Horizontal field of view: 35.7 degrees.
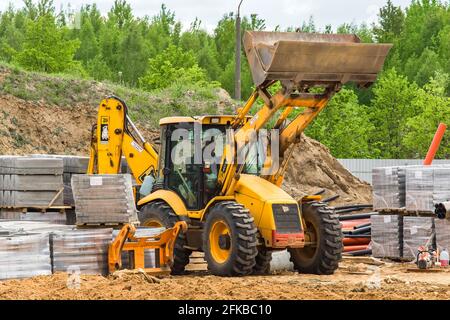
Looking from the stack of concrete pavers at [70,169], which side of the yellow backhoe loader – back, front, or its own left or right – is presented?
back

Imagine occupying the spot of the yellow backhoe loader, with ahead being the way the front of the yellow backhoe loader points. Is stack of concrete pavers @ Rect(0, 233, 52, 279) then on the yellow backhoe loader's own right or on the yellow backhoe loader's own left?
on the yellow backhoe loader's own right

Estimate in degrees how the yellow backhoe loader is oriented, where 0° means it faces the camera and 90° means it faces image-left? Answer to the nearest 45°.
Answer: approximately 315°

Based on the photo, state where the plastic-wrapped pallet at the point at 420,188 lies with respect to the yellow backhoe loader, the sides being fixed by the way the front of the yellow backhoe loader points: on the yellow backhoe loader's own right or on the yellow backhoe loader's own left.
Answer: on the yellow backhoe loader's own left

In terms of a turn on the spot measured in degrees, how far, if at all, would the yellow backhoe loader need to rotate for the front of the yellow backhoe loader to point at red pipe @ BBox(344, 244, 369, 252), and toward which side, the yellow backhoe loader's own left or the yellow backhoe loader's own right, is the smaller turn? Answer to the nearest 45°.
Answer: approximately 90° to the yellow backhoe loader's own left

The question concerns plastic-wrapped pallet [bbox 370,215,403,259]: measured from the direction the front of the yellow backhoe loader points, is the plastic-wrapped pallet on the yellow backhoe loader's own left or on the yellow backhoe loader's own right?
on the yellow backhoe loader's own left
